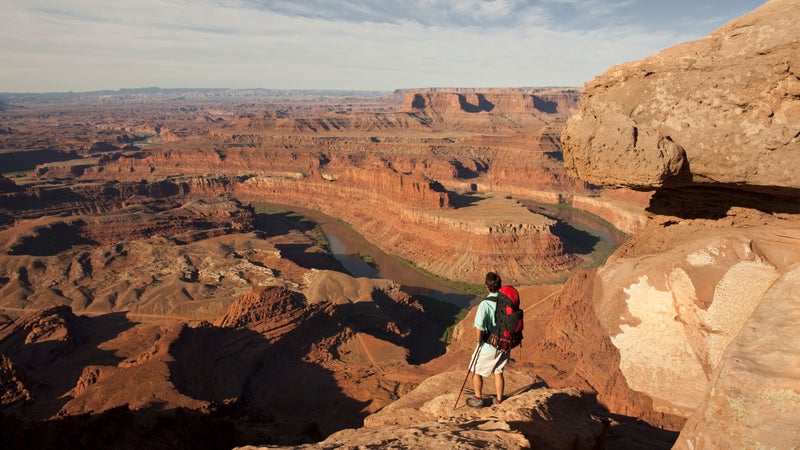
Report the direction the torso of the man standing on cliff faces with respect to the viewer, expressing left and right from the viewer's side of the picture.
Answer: facing away from the viewer and to the left of the viewer

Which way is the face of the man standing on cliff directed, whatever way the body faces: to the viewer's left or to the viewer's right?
to the viewer's left

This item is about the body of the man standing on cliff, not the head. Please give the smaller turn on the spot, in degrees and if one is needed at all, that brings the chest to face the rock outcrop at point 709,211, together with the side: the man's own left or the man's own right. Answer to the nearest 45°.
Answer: approximately 135° to the man's own right
